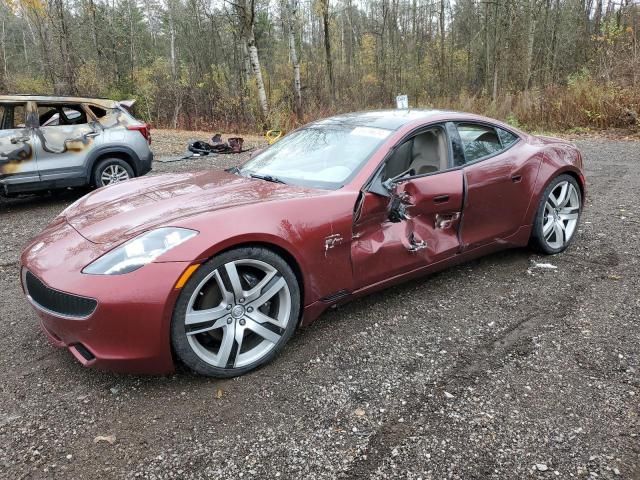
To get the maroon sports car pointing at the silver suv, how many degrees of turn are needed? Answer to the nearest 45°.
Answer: approximately 90° to its right

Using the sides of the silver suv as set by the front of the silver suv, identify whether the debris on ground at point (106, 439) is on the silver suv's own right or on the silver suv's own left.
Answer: on the silver suv's own left

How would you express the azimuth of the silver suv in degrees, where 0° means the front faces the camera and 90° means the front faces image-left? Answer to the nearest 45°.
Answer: approximately 90°

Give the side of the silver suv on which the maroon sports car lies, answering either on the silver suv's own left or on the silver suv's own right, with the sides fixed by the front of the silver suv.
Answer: on the silver suv's own left

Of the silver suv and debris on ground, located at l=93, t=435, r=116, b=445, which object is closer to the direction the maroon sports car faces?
the debris on ground

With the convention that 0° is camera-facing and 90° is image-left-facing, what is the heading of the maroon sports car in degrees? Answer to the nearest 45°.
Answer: approximately 45°
